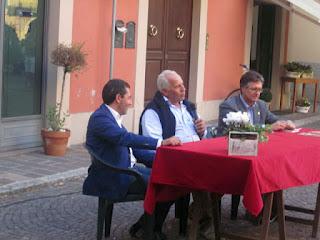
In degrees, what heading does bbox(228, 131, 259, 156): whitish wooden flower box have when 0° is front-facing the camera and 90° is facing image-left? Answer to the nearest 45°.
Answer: approximately 0°

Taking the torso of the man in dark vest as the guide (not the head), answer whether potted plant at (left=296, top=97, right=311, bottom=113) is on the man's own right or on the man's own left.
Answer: on the man's own left

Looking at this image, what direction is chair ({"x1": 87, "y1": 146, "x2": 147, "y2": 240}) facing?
to the viewer's right

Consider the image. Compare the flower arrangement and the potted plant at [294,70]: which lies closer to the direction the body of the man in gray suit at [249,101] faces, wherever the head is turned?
the flower arrangement

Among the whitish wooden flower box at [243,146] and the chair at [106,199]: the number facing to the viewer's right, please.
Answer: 1

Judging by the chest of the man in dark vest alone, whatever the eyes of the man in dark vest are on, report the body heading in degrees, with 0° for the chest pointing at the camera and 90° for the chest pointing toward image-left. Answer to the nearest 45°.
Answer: approximately 315°

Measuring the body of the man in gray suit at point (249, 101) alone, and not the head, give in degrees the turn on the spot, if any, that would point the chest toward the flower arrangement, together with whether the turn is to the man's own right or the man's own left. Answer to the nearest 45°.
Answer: approximately 45° to the man's own right

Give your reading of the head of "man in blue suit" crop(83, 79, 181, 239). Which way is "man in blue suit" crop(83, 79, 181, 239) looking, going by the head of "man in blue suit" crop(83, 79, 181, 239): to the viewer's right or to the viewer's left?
to the viewer's right

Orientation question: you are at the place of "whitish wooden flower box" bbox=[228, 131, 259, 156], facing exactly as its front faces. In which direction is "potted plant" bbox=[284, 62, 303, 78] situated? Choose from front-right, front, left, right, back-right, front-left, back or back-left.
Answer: back

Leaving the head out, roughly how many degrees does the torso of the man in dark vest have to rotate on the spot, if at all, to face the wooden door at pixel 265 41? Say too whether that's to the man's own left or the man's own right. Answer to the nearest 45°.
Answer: approximately 135° to the man's own left

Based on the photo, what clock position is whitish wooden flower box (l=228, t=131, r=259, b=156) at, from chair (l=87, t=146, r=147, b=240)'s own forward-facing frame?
The whitish wooden flower box is roughly at 1 o'clock from the chair.

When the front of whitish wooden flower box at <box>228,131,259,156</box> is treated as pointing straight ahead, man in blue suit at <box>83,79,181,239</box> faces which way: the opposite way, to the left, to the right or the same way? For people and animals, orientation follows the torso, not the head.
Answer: to the left

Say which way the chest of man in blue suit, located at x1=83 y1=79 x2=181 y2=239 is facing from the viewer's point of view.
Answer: to the viewer's right

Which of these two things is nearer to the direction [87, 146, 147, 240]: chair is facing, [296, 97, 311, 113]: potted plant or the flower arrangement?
the flower arrangement

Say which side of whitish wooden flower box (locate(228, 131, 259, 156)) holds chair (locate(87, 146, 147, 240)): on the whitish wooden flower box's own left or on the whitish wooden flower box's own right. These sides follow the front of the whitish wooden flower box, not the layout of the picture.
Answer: on the whitish wooden flower box's own right

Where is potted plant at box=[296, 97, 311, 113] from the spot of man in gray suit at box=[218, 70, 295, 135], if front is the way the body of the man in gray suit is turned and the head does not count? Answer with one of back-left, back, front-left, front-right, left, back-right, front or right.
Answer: back-left
